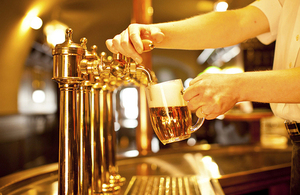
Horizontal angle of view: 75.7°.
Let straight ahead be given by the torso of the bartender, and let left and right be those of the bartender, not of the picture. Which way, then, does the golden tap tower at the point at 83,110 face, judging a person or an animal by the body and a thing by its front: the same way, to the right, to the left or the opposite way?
the opposite way

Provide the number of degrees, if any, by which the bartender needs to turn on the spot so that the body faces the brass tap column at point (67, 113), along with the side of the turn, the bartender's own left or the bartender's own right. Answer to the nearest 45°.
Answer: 0° — they already face it

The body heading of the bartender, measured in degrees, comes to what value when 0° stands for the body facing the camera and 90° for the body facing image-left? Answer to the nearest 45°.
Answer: approximately 45°

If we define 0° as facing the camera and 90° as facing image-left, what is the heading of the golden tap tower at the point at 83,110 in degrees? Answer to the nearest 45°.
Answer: approximately 270°

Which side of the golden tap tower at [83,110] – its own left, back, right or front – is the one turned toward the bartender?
front

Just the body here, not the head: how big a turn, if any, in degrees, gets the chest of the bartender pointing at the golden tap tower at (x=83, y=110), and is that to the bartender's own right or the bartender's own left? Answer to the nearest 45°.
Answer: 0° — they already face it

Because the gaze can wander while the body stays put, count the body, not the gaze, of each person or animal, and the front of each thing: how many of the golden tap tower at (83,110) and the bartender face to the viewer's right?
1
